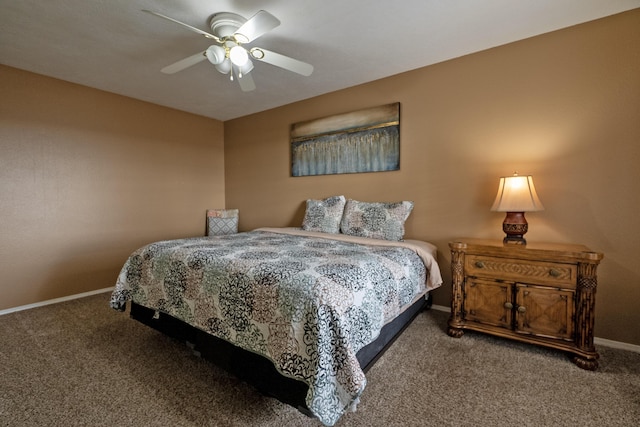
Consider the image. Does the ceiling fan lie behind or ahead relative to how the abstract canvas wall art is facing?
ahead

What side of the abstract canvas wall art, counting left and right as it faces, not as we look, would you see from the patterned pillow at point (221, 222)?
right

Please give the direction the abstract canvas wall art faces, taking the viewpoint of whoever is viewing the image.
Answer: facing the viewer and to the left of the viewer

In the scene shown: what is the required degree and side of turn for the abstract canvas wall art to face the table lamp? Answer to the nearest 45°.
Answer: approximately 90° to its left

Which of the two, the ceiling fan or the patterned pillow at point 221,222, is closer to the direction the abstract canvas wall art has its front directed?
the ceiling fan

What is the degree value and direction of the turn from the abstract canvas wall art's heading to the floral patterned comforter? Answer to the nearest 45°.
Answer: approximately 45° to its left

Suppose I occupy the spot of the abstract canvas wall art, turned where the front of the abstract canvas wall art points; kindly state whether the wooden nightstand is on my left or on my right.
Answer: on my left
